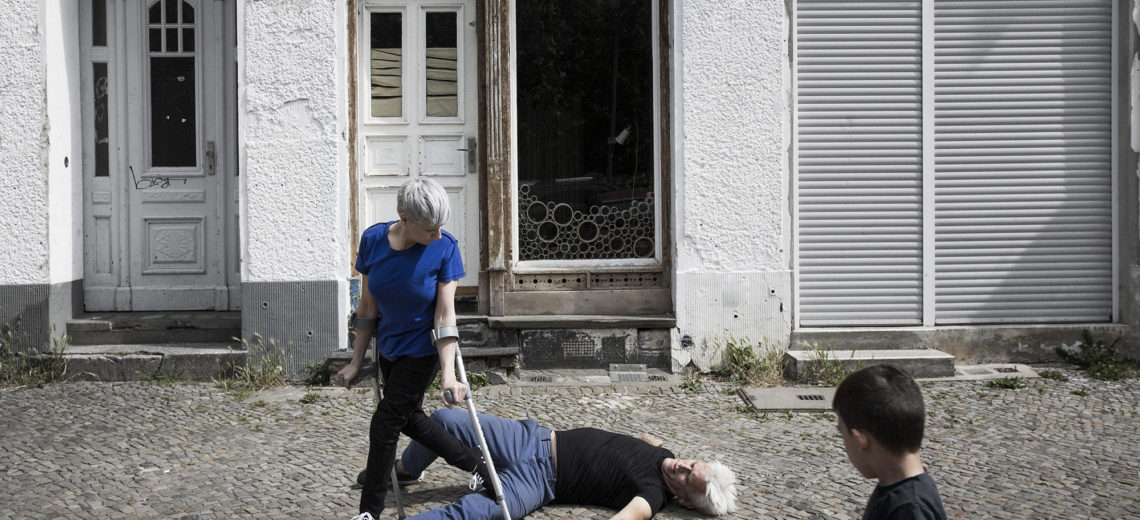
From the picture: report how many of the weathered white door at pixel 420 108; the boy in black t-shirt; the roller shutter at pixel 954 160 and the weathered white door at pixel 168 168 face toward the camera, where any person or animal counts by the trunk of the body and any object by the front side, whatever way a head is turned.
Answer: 3

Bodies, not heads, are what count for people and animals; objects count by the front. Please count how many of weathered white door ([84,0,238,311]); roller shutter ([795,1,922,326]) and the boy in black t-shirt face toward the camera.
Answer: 2

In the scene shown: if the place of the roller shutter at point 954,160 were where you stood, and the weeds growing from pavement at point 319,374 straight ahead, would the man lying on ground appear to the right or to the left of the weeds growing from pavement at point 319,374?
left

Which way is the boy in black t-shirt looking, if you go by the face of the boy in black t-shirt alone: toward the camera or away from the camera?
away from the camera

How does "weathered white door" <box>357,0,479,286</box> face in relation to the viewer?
toward the camera

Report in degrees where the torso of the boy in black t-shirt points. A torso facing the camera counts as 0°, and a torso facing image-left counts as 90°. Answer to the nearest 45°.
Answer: approximately 135°

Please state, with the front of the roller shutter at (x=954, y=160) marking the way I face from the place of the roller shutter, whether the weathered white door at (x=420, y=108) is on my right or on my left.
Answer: on my right

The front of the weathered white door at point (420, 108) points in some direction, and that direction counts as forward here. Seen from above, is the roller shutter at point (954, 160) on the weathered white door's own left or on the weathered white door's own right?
on the weathered white door's own left

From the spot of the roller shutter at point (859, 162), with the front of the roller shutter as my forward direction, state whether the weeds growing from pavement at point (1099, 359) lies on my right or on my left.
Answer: on my left

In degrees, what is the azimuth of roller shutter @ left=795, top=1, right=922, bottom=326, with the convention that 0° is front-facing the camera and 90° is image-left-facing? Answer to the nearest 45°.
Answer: approximately 0°

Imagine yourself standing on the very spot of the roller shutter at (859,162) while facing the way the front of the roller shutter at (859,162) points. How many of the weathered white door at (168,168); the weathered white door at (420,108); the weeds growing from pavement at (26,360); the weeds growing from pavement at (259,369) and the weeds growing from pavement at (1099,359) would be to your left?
1

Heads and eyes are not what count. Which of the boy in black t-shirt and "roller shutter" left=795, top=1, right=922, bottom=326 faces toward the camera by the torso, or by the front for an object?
the roller shutter

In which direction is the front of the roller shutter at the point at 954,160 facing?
toward the camera

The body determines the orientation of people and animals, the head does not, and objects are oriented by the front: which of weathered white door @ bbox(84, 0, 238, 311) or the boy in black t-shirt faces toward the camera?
the weathered white door
